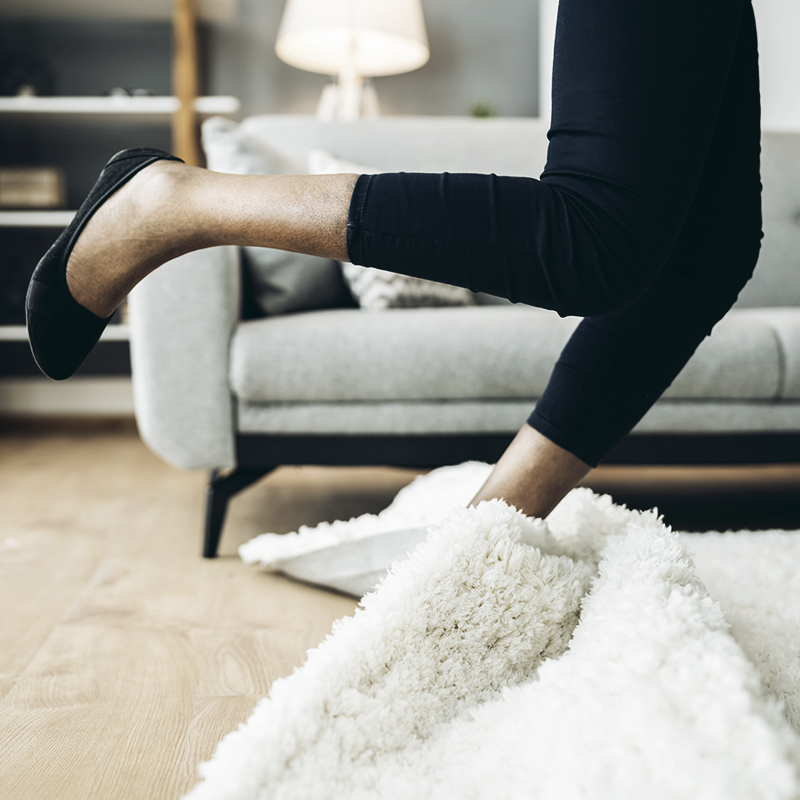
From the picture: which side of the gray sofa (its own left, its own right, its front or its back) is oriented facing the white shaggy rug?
front

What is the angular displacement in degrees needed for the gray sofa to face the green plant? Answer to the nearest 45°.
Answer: approximately 180°

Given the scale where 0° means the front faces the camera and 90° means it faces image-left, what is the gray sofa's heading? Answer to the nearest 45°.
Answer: approximately 0°

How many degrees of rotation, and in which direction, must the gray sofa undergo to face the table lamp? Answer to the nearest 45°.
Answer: approximately 180°

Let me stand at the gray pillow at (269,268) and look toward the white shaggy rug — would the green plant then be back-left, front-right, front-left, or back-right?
back-left

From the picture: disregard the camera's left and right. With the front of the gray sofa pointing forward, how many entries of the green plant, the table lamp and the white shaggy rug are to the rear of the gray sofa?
2

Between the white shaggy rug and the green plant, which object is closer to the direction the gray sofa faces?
the white shaggy rug

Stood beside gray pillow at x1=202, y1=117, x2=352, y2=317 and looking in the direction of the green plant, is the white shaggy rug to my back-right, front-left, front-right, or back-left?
back-right
